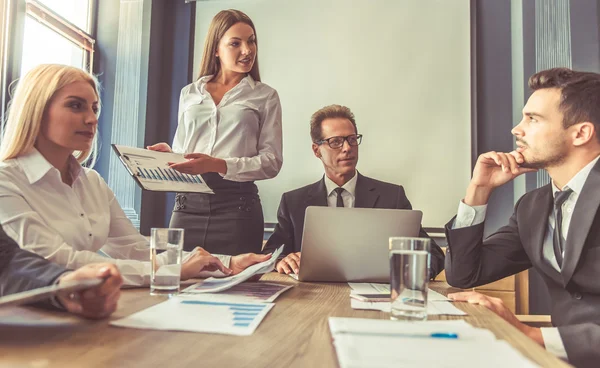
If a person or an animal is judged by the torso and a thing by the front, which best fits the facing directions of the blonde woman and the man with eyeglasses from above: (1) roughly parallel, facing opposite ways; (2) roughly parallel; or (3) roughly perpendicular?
roughly perpendicular

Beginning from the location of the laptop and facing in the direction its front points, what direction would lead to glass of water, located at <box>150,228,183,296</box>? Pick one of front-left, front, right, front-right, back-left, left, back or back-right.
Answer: back-left

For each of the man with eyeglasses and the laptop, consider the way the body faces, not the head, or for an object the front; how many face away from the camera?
1

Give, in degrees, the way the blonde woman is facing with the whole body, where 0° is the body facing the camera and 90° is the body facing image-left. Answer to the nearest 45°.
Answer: approximately 315°

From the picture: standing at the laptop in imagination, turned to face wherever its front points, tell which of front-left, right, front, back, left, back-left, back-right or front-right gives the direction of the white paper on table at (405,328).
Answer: back

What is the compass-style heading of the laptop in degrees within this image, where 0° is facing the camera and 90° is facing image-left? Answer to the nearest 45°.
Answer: approximately 180°

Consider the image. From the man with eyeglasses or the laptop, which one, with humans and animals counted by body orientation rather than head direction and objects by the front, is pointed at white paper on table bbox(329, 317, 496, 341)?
the man with eyeglasses

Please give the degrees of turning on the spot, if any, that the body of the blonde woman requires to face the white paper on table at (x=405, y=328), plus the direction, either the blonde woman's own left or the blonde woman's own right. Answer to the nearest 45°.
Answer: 0° — they already face it

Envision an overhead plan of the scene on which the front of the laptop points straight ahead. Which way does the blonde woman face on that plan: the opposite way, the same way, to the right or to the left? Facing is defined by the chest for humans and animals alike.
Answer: to the right

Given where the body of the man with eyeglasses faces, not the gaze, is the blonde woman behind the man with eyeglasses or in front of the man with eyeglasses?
in front

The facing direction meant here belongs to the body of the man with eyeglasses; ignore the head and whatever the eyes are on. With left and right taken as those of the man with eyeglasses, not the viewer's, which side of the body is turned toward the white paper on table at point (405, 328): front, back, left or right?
front

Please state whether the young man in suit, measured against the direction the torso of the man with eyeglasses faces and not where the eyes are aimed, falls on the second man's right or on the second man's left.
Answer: on the second man's left

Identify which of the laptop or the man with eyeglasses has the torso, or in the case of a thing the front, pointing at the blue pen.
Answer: the man with eyeglasses

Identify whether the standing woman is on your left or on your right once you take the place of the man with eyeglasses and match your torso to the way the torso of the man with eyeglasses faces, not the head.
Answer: on your right

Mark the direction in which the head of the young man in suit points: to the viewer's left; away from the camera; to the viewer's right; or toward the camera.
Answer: to the viewer's left
